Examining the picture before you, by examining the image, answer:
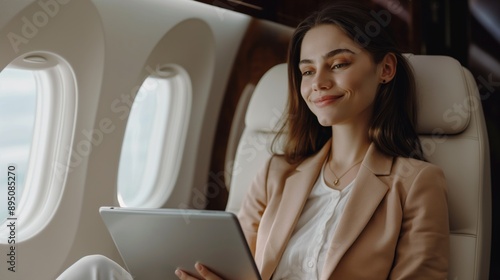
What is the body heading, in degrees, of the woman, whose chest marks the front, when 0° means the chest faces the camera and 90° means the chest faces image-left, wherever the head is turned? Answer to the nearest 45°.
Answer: approximately 45°
